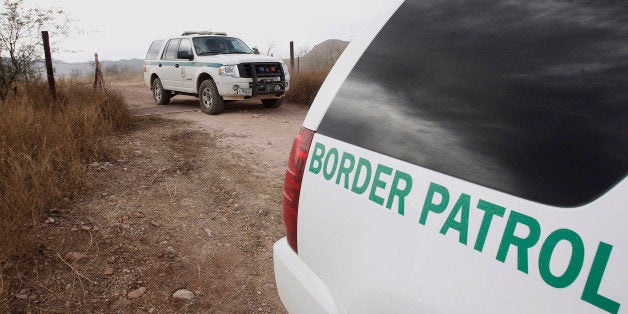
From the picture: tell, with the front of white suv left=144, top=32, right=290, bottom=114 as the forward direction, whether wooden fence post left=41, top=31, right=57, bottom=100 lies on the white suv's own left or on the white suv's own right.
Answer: on the white suv's own right

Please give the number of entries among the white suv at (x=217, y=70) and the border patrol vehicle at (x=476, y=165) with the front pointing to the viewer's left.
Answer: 0

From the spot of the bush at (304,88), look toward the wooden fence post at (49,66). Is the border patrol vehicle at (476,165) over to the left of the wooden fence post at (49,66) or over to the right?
left

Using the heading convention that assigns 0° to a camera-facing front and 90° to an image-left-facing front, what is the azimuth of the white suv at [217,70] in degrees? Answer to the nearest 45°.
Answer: approximately 315°

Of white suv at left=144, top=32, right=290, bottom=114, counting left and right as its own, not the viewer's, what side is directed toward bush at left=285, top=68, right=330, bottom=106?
left
